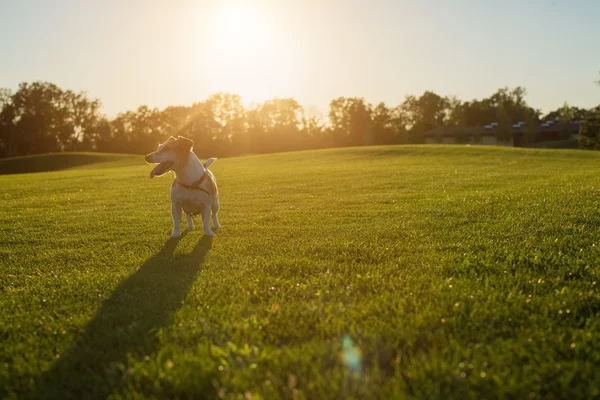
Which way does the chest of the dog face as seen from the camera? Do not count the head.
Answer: toward the camera
